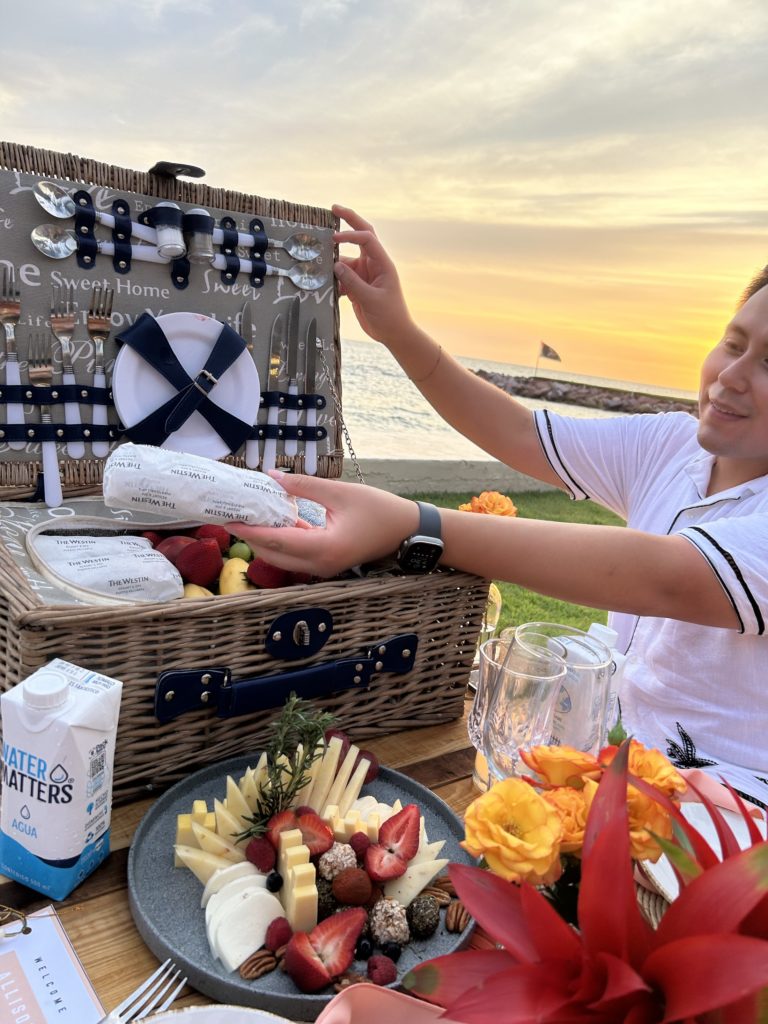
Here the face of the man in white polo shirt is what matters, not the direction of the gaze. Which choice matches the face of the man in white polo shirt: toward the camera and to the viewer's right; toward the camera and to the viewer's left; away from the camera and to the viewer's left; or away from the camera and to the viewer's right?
toward the camera and to the viewer's left

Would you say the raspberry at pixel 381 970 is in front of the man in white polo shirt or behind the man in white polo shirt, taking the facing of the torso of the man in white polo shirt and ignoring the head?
in front

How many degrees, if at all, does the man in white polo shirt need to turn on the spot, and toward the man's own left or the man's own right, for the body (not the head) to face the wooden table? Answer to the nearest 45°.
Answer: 0° — they already face it

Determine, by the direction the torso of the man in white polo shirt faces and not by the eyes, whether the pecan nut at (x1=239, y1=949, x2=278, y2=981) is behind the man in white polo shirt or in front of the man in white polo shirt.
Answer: in front

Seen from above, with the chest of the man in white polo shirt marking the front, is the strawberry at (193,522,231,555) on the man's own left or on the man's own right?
on the man's own right

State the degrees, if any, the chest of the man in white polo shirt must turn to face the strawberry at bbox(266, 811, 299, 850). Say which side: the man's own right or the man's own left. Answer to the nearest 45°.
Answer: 0° — they already face it

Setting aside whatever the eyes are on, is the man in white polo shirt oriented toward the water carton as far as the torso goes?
yes

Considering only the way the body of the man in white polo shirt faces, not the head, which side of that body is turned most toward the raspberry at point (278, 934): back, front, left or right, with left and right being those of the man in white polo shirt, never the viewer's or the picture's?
front

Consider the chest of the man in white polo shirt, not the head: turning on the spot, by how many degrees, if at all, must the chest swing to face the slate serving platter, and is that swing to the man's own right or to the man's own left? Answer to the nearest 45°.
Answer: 0° — they already face it

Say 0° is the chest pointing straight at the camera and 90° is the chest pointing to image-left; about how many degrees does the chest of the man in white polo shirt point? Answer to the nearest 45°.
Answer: approximately 45°

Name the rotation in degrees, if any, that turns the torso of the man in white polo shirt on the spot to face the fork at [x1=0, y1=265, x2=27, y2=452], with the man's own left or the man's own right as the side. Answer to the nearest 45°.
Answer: approximately 45° to the man's own right

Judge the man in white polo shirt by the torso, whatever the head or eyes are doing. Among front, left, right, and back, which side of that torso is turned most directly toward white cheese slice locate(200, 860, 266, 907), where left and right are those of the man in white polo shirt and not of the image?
front
